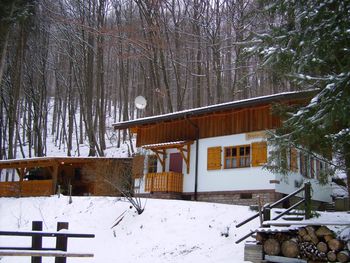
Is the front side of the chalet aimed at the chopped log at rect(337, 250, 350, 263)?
no

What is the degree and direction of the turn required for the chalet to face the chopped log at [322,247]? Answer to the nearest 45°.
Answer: approximately 45° to its left

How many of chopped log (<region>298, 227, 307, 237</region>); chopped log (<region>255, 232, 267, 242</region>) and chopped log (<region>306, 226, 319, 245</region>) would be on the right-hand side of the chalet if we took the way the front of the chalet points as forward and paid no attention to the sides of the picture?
0

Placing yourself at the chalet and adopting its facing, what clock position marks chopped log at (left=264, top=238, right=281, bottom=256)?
The chopped log is roughly at 10 o'clock from the chalet.

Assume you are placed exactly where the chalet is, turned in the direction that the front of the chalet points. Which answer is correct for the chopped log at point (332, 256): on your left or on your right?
on your left

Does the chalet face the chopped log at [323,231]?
no

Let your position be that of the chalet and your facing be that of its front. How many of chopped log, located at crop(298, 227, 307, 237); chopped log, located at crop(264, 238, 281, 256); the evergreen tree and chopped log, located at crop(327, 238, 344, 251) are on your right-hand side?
0

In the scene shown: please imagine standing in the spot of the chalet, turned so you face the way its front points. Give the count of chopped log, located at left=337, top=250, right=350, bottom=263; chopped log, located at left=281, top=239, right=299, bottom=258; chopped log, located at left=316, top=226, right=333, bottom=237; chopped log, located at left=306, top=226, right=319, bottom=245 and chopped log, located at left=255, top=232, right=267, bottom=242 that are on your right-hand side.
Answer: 0

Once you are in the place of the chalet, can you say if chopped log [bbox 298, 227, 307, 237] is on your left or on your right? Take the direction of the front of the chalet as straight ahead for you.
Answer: on your left

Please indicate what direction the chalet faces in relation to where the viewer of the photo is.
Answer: facing the viewer and to the left of the viewer

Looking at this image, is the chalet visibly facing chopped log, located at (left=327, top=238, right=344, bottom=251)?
no

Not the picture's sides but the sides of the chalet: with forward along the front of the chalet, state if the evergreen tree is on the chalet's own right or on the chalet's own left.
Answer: on the chalet's own left

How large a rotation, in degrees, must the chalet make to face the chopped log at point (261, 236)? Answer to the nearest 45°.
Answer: approximately 45° to its left

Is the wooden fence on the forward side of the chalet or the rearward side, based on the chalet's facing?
on the forward side
